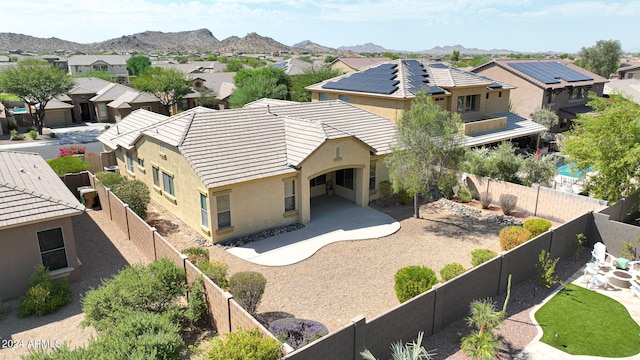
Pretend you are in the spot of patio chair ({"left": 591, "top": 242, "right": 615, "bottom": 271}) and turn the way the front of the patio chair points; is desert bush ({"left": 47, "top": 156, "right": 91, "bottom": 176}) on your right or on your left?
on your right

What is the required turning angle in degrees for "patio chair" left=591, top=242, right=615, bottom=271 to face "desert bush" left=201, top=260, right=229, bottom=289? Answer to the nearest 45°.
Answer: approximately 90° to its right

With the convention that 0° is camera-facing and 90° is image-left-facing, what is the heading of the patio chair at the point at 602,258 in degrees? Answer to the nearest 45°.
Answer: approximately 315°

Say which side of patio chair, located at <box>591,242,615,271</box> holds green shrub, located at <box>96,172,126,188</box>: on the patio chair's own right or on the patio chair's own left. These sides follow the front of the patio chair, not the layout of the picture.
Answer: on the patio chair's own right

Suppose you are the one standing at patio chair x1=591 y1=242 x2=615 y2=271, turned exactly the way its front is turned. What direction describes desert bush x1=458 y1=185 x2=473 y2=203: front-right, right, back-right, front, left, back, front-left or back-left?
back

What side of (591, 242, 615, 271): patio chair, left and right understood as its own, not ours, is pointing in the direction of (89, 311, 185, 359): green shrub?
right

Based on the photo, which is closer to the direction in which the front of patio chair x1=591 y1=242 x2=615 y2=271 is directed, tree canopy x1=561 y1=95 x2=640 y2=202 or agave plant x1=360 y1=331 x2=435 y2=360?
the agave plant

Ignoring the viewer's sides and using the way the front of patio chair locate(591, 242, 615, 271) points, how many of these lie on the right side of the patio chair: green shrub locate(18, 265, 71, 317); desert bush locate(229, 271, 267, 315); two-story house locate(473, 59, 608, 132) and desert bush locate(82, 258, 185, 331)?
3

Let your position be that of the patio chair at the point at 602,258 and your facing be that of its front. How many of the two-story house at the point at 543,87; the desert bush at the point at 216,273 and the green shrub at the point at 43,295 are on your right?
2

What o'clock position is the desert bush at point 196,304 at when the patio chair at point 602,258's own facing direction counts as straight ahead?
The desert bush is roughly at 3 o'clock from the patio chair.

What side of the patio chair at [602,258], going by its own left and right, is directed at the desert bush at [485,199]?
back

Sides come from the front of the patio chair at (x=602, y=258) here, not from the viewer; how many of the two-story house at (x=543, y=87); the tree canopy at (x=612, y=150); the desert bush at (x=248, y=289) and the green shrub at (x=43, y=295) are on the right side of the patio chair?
2

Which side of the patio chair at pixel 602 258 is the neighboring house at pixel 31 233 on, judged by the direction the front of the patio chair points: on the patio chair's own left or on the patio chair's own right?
on the patio chair's own right

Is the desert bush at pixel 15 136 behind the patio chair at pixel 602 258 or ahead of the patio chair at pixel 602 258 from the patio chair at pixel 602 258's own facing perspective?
behind

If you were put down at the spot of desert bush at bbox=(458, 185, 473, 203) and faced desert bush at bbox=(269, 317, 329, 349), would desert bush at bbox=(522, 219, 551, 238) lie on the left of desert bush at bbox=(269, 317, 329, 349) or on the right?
left

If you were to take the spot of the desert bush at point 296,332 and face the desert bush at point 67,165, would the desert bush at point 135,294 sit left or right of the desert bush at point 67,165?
left

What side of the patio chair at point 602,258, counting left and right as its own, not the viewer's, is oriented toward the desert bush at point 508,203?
back
